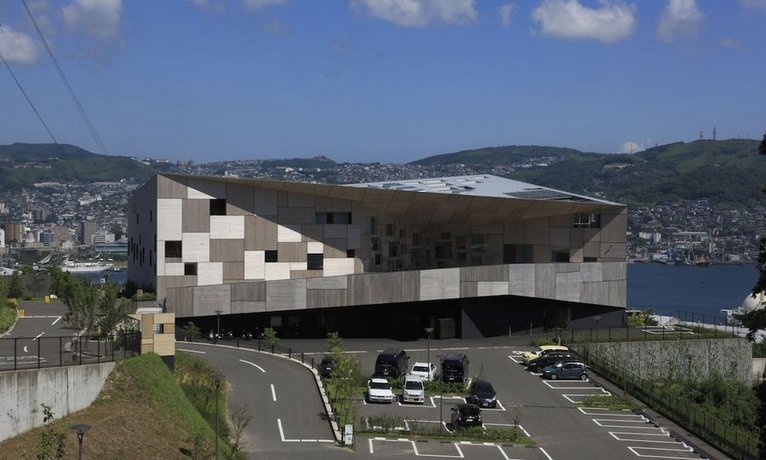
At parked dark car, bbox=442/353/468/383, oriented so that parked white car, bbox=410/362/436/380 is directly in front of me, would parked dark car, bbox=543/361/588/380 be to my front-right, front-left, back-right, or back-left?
back-right

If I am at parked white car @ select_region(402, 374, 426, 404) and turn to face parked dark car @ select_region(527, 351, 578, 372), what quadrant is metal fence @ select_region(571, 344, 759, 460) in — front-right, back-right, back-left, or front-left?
front-right

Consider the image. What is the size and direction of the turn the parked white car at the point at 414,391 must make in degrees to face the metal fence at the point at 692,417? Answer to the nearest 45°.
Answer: approximately 90° to its left

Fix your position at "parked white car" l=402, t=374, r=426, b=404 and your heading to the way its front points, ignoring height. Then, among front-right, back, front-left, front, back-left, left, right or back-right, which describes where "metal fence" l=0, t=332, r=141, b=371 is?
front-right

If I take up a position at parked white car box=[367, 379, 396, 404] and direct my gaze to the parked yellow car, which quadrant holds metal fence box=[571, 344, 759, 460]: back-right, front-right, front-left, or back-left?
front-right

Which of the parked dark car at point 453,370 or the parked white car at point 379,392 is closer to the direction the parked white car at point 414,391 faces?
the parked white car

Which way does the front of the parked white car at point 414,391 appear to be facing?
toward the camera

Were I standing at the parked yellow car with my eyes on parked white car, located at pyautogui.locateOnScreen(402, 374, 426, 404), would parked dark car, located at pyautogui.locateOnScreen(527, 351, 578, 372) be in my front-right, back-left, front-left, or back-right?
front-left

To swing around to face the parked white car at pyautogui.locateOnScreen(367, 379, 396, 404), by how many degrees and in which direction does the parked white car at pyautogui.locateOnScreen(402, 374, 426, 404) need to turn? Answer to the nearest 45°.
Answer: approximately 90° to its right

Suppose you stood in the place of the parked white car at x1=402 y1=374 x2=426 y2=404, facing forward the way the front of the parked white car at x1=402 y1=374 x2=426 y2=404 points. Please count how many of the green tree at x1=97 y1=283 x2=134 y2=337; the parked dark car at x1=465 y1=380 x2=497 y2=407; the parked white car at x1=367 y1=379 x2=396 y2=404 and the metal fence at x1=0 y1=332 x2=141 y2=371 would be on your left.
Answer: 1

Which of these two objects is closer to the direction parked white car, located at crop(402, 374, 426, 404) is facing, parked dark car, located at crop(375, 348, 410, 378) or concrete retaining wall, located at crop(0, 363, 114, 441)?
the concrete retaining wall

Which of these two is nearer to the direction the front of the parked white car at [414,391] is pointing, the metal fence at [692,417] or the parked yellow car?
the metal fence

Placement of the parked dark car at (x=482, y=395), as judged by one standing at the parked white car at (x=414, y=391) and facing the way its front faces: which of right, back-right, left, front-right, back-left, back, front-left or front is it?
left

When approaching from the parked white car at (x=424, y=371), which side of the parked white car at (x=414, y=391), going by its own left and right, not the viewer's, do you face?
back
